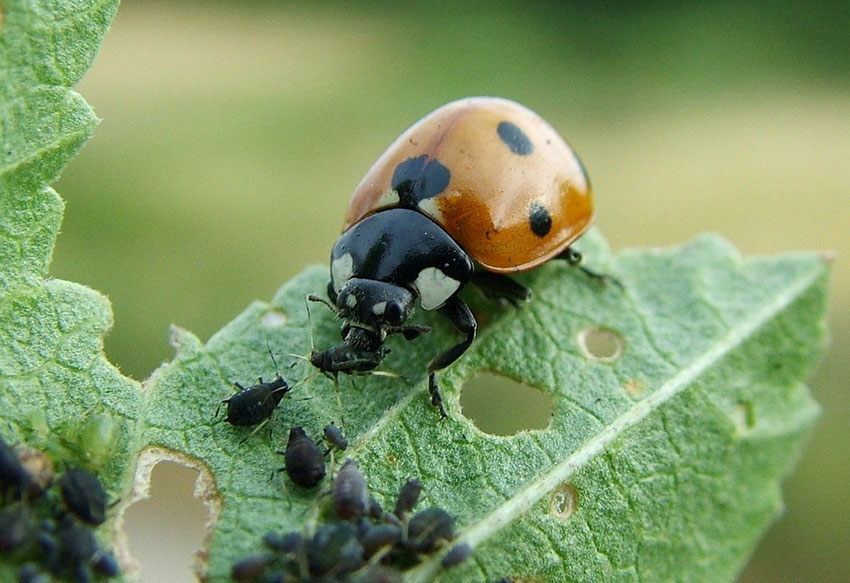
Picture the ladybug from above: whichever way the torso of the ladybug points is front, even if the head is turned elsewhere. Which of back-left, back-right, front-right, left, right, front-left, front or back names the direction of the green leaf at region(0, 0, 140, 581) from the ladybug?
front

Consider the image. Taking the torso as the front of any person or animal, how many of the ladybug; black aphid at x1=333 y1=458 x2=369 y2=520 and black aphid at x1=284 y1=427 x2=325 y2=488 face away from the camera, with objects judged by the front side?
2

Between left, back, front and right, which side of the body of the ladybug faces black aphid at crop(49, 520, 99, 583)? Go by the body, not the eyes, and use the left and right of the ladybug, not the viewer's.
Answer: front

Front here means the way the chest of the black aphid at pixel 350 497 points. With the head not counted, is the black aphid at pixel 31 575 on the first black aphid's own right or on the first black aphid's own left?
on the first black aphid's own left

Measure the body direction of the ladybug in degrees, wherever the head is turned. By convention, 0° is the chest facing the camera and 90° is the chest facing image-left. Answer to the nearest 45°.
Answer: approximately 45°

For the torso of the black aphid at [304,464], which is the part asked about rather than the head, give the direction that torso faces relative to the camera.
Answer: away from the camera

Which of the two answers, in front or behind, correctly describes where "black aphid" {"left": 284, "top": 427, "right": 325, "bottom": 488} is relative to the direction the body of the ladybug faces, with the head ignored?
in front

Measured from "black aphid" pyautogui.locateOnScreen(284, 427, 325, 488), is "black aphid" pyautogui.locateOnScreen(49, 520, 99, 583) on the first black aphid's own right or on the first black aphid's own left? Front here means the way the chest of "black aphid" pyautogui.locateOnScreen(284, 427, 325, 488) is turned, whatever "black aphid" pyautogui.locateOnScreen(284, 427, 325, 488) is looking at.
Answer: on the first black aphid's own left

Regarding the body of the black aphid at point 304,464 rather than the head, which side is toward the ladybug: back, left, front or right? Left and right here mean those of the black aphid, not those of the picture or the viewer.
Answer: front

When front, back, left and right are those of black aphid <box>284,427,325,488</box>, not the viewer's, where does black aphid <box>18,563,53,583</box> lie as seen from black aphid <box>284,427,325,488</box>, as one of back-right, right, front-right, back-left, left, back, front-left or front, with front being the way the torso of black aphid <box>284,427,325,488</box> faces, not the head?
back-left

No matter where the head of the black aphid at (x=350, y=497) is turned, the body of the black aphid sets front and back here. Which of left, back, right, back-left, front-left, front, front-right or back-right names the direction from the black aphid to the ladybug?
front

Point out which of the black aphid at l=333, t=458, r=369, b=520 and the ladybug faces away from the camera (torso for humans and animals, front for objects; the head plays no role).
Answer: the black aphid

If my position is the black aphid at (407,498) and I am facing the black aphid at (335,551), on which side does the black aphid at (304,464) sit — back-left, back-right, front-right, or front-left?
front-right

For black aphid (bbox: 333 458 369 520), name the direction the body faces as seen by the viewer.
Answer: away from the camera

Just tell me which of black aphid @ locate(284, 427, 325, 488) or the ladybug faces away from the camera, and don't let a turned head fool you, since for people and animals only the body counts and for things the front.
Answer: the black aphid
